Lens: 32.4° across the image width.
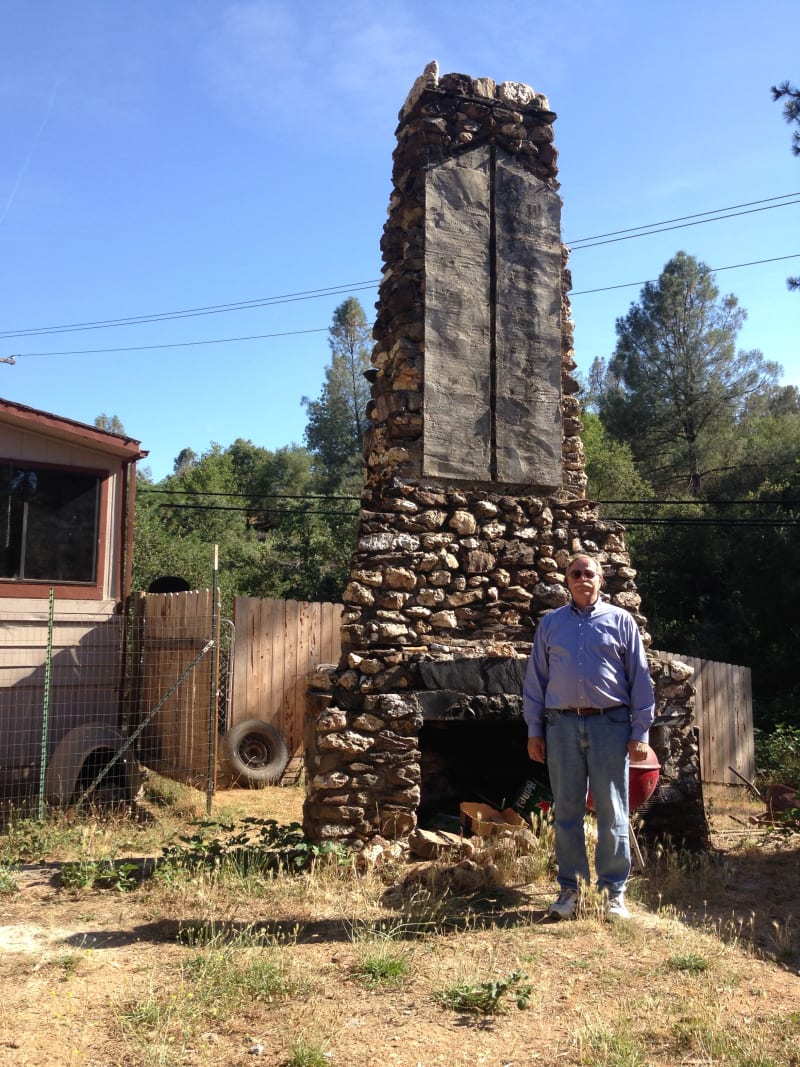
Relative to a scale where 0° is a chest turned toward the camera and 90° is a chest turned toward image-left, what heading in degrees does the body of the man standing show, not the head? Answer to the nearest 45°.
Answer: approximately 0°

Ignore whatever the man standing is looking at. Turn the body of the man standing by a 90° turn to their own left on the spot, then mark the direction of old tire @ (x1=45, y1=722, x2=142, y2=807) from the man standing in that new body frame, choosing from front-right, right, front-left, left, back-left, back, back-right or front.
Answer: back-left

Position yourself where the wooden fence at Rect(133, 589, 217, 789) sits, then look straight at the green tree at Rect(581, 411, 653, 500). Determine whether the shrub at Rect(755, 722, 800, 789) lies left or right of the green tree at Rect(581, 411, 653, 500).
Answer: right

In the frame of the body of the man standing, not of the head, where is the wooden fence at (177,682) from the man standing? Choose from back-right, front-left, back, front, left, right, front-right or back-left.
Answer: back-right

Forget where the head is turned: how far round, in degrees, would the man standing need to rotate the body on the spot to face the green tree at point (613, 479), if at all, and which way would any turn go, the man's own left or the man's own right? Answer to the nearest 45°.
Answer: approximately 180°

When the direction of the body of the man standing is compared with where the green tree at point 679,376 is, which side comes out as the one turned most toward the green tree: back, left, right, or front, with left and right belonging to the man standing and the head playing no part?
back

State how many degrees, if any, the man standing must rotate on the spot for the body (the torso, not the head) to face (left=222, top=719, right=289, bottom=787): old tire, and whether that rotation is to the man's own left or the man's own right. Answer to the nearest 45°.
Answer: approximately 135° to the man's own right

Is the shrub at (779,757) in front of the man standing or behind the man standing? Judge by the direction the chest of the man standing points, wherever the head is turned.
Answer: behind

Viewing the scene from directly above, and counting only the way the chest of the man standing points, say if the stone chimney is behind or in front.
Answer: behind
